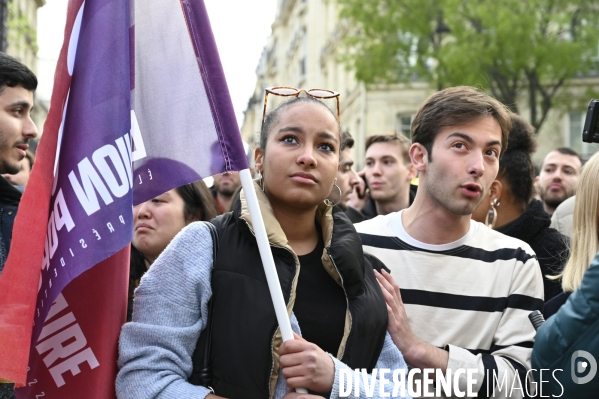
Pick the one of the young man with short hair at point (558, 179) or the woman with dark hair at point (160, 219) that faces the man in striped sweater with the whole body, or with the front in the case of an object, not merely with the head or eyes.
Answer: the young man with short hair

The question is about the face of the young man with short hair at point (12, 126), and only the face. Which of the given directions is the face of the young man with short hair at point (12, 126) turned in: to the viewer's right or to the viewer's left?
to the viewer's right

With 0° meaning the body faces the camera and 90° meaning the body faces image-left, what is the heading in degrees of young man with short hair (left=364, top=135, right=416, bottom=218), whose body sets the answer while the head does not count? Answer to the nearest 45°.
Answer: approximately 45°

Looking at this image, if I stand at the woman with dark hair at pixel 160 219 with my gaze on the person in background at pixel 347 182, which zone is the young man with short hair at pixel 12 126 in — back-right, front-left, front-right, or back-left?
back-left

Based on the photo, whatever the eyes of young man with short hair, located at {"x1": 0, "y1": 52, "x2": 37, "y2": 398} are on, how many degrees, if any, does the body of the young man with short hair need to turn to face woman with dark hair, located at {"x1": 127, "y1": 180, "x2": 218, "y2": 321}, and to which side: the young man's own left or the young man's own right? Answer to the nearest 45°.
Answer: approximately 45° to the young man's own left

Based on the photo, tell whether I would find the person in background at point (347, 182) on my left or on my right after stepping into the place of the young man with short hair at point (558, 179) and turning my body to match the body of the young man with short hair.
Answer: on my right

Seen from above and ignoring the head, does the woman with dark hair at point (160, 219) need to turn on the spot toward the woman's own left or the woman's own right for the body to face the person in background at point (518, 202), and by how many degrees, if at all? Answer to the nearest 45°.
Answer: approximately 135° to the woman's own left

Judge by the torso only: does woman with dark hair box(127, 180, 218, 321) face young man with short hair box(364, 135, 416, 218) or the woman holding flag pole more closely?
the woman holding flag pole

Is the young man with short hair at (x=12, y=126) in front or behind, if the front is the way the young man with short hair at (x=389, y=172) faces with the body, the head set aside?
in front
